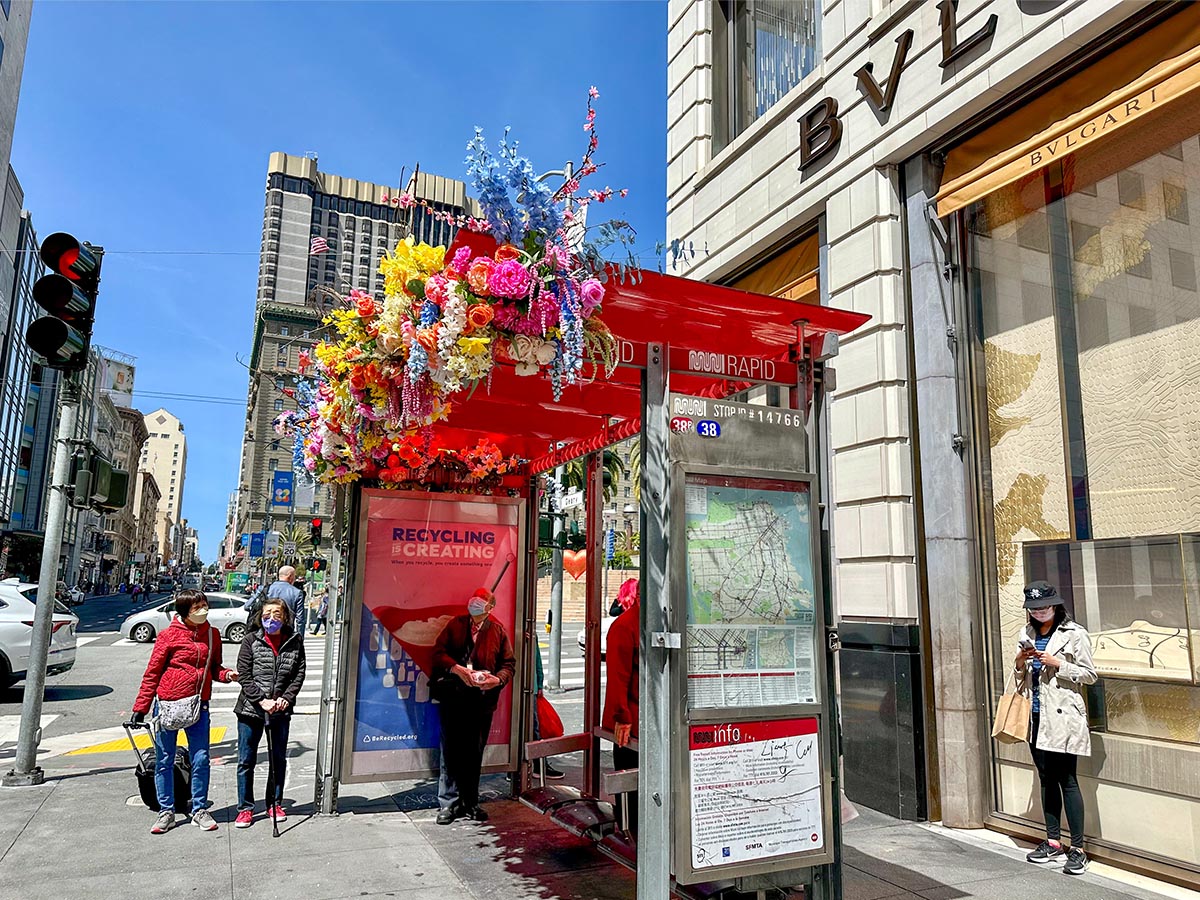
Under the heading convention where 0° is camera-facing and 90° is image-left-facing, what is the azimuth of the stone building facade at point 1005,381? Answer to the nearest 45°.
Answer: approximately 45°

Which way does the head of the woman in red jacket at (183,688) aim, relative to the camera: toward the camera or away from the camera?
toward the camera

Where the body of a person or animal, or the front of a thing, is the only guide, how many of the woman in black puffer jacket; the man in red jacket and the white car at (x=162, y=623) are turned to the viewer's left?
1

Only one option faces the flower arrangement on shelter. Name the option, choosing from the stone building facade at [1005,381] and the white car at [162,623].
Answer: the stone building facade

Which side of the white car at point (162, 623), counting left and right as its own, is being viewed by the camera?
left

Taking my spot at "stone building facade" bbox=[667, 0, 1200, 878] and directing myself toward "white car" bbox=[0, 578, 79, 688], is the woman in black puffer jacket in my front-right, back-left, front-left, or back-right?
front-left

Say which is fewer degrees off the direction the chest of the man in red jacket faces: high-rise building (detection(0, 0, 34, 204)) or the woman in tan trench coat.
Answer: the woman in tan trench coat

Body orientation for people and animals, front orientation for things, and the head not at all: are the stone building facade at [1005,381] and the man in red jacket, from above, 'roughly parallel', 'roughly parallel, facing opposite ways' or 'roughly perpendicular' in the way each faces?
roughly perpendicular

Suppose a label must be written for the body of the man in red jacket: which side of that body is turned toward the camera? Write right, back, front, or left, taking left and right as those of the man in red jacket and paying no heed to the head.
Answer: front

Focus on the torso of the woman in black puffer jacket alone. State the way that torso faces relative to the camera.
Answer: toward the camera

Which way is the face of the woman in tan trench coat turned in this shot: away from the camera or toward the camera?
toward the camera

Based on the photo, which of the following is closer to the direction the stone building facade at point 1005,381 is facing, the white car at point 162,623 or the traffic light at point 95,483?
the traffic light

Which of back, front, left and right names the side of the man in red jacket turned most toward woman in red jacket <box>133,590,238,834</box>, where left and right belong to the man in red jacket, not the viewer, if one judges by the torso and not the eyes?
right
